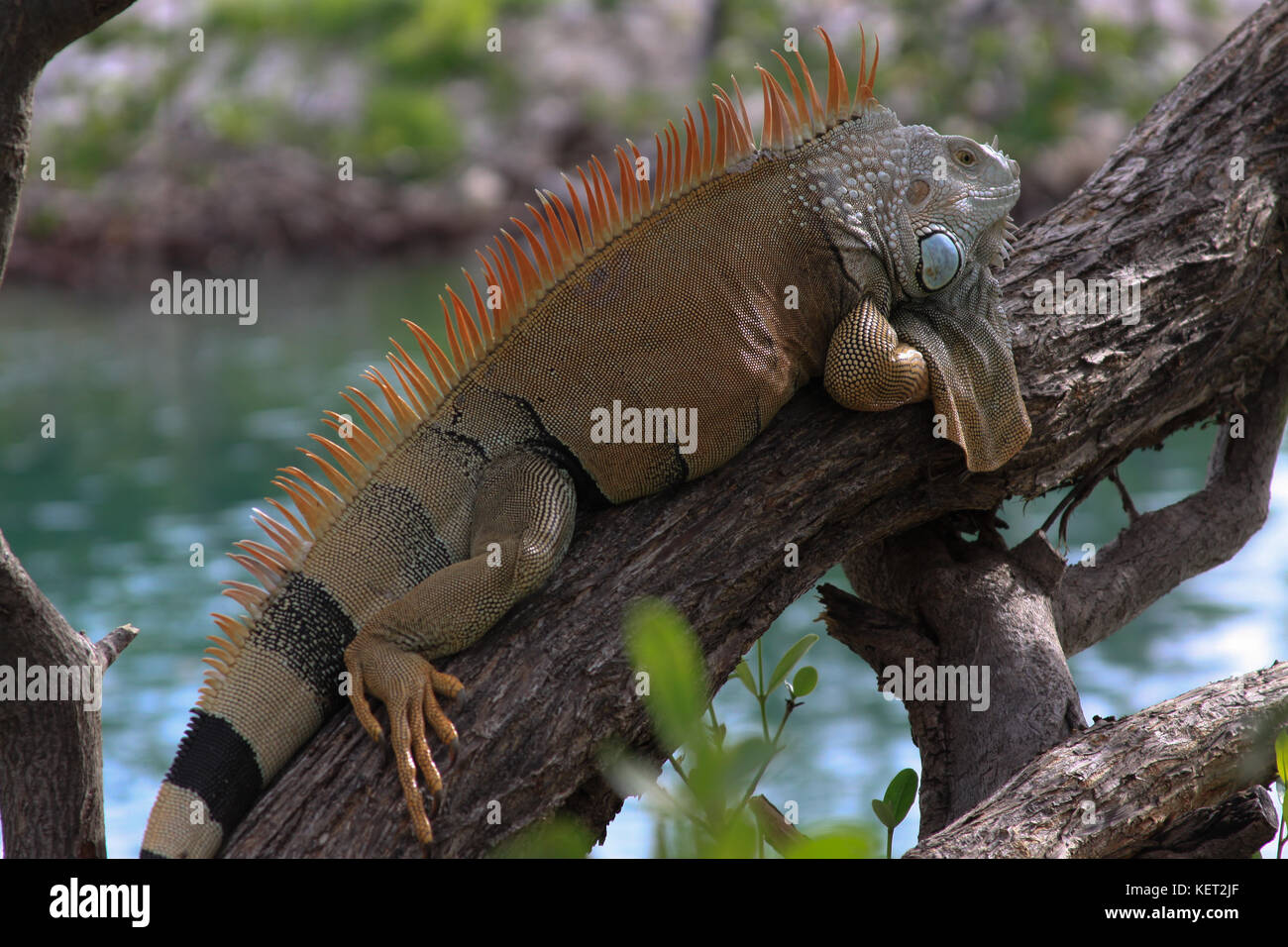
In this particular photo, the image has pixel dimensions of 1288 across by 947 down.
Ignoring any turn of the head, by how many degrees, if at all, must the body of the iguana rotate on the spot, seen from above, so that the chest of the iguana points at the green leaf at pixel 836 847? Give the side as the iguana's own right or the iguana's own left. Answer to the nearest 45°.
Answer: approximately 90° to the iguana's own right

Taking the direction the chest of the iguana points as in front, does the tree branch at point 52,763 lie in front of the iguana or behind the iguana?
behind

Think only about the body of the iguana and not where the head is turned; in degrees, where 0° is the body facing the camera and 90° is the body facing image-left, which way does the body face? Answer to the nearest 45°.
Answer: approximately 270°

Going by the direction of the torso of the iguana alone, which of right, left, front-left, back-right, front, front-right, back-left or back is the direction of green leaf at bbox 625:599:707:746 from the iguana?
right
